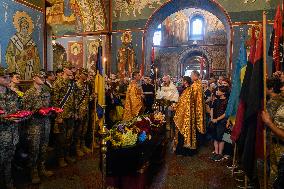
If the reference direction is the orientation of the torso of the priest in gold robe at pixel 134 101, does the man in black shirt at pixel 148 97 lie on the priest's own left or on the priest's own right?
on the priest's own left

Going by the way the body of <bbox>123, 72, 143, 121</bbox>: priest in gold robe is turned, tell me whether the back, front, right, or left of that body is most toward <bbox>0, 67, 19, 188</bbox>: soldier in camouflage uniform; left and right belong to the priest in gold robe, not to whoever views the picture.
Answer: right

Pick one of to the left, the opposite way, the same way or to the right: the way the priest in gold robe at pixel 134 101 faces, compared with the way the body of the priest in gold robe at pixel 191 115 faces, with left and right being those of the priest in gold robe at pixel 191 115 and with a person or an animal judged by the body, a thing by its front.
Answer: the opposite way

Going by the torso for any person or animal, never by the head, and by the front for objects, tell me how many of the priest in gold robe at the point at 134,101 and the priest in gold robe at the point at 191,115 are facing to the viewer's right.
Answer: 1

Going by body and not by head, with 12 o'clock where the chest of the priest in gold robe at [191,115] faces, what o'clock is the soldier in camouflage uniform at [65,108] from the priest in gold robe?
The soldier in camouflage uniform is roughly at 11 o'clock from the priest in gold robe.

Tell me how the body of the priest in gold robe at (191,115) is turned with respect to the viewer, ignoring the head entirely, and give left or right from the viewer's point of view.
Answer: facing to the left of the viewer

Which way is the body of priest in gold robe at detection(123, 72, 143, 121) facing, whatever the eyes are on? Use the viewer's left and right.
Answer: facing to the right of the viewer

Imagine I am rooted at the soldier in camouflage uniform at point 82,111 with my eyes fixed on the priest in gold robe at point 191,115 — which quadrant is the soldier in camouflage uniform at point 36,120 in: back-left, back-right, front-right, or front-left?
back-right

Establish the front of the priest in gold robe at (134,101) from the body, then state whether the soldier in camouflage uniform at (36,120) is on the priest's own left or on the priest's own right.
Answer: on the priest's own right
